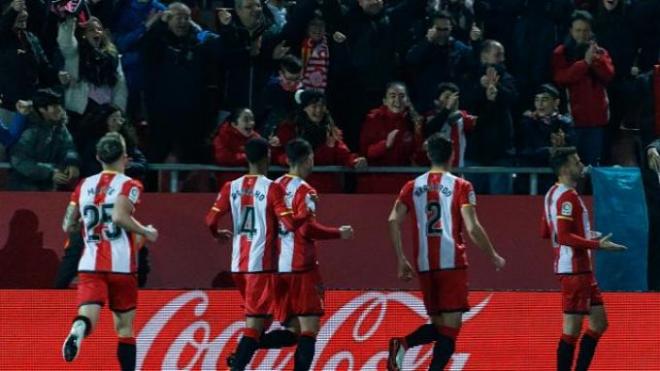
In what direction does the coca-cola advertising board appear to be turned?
toward the camera

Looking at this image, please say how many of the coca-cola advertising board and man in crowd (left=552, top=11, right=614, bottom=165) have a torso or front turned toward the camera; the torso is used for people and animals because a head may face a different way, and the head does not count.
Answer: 2
